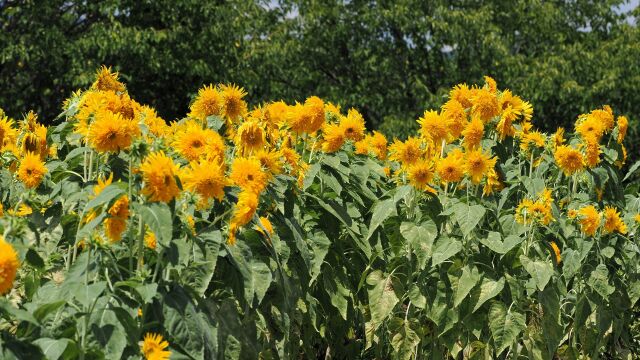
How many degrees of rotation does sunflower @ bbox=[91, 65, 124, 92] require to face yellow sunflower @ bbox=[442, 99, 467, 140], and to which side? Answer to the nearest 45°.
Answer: approximately 90° to its left

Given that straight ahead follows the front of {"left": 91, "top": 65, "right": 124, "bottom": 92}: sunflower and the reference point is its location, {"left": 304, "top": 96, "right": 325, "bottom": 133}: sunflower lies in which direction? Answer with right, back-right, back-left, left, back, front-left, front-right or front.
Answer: left

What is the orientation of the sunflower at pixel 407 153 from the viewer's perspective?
toward the camera

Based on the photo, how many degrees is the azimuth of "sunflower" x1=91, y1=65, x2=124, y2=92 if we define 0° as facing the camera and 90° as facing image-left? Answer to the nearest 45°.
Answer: approximately 0°

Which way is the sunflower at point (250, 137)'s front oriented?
toward the camera

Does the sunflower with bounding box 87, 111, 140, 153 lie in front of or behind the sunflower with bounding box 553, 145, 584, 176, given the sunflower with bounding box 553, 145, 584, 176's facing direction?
in front
